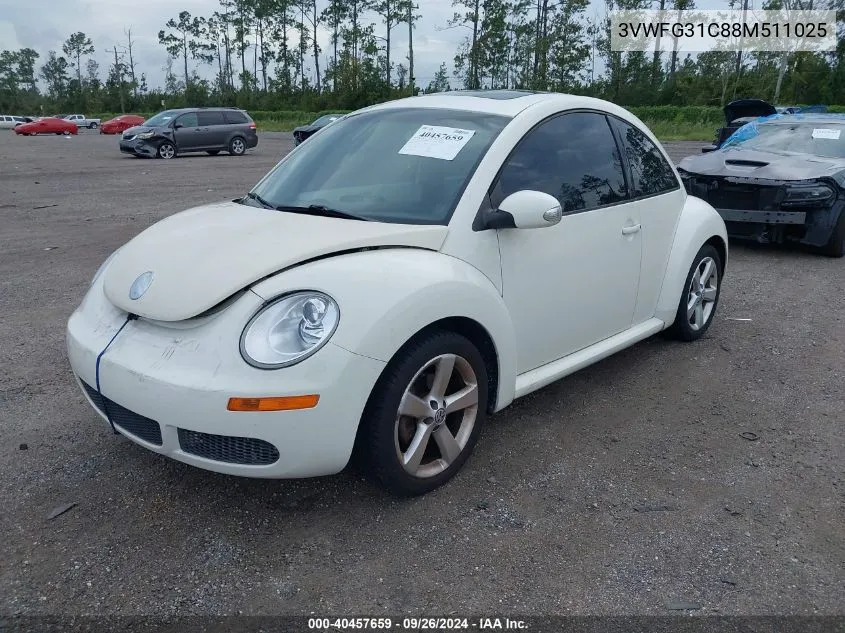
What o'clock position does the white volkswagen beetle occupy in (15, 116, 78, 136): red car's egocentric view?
The white volkswagen beetle is roughly at 9 o'clock from the red car.

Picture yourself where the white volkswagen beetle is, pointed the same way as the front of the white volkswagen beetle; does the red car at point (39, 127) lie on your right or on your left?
on your right

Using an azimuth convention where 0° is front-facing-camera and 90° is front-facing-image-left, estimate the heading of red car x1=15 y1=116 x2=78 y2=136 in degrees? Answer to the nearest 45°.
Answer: approximately 90°

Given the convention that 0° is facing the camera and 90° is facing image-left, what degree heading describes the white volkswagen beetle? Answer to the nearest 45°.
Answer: approximately 45°

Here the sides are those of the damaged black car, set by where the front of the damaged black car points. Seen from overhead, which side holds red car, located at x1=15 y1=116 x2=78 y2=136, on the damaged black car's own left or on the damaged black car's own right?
on the damaged black car's own right
